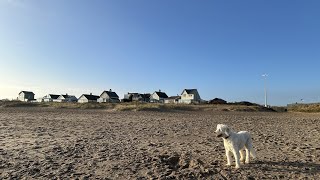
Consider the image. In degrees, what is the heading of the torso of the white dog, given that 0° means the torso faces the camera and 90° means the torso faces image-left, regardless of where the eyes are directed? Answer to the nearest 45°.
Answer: approximately 45°
